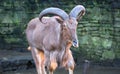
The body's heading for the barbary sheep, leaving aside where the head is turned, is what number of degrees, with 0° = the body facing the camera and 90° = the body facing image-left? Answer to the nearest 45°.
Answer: approximately 315°
